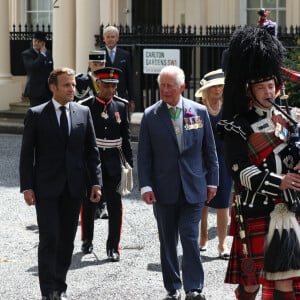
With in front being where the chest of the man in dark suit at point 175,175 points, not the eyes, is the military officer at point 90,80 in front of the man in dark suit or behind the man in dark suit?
behind

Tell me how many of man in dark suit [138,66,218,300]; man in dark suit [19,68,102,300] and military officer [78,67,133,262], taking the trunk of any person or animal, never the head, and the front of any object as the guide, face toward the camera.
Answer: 3

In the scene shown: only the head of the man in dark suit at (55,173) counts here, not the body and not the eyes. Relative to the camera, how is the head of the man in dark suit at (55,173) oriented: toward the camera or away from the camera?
toward the camera

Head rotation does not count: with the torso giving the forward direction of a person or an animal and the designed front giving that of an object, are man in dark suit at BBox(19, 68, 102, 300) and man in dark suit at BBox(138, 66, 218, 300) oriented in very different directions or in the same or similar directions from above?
same or similar directions

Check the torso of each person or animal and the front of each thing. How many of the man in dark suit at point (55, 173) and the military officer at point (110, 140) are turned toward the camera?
2

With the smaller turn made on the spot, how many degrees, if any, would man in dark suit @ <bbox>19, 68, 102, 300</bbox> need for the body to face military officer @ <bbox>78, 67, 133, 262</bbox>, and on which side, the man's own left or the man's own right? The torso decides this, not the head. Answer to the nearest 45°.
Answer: approximately 180°

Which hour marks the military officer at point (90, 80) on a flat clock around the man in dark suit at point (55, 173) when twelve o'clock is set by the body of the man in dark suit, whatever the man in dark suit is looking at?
The military officer is roughly at 6 o'clock from the man in dark suit.

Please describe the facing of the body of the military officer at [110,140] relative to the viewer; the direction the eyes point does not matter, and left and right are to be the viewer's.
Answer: facing the viewer

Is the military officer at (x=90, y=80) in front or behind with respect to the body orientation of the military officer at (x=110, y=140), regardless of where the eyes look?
behind

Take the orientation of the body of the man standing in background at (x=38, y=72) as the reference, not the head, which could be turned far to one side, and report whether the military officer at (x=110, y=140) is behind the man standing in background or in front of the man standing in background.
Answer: in front
